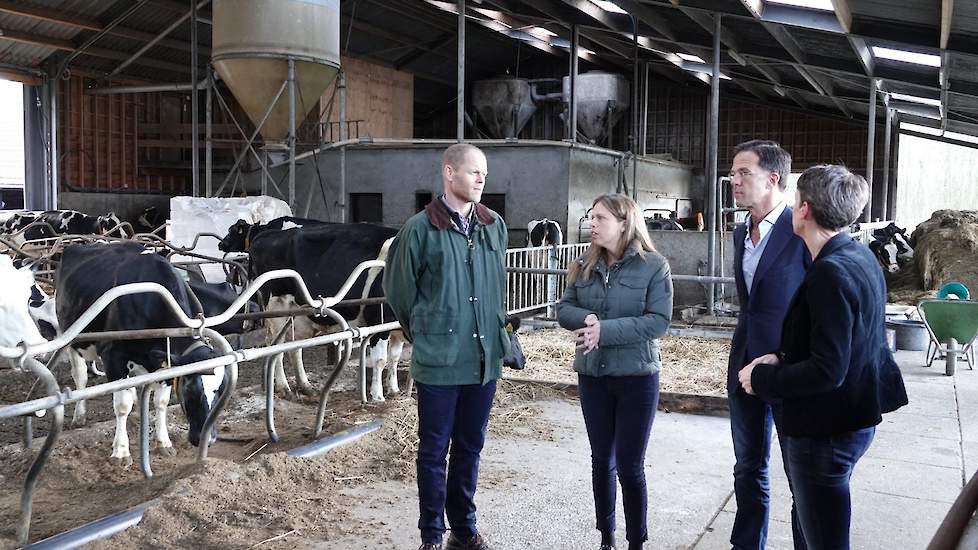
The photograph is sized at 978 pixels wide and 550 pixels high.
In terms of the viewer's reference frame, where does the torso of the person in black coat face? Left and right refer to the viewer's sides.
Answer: facing away from the viewer and to the left of the viewer

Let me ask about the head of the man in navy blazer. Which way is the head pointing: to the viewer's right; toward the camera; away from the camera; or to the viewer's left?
to the viewer's left

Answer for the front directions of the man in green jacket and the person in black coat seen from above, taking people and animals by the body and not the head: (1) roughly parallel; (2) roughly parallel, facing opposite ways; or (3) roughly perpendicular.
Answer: roughly parallel, facing opposite ways

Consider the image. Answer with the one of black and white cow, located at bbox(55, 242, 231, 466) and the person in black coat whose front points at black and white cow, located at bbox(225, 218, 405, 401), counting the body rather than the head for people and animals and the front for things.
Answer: the person in black coat

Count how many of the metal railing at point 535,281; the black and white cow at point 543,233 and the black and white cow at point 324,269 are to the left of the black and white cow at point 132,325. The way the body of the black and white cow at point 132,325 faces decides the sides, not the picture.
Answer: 3

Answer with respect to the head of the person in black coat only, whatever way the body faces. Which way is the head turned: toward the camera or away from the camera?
away from the camera

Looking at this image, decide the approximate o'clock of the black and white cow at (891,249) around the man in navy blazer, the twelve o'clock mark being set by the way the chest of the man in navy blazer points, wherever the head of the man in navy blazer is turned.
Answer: The black and white cow is roughly at 5 o'clock from the man in navy blazer.

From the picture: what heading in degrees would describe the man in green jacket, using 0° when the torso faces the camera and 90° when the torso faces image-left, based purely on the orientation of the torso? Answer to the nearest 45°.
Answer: approximately 315°

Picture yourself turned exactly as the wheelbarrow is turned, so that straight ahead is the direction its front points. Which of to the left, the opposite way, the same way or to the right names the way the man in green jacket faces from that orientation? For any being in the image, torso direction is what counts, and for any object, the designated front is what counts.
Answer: to the left

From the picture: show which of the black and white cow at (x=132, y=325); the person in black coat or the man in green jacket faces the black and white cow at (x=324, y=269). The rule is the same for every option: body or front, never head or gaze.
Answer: the person in black coat

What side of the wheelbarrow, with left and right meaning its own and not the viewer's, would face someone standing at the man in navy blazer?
front

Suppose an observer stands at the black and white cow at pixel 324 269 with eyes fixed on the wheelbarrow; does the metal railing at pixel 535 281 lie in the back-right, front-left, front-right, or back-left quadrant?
front-left
